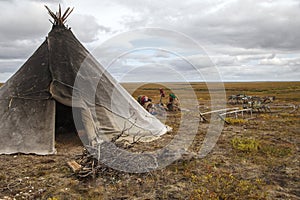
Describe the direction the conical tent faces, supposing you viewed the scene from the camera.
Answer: facing the viewer

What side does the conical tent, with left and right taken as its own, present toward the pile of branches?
front
